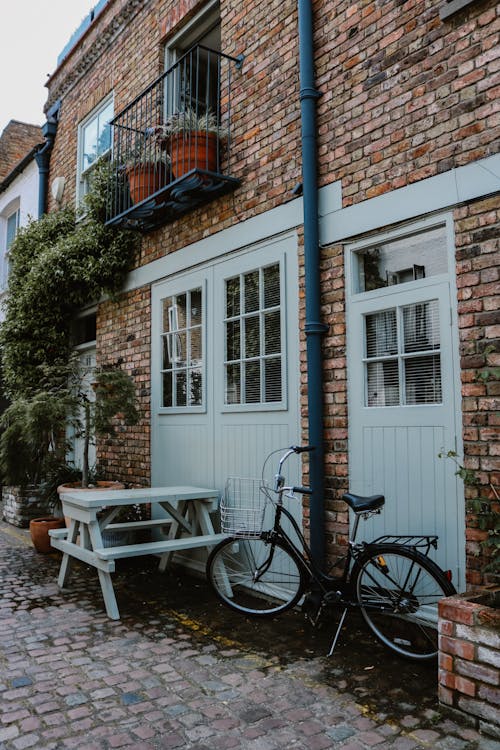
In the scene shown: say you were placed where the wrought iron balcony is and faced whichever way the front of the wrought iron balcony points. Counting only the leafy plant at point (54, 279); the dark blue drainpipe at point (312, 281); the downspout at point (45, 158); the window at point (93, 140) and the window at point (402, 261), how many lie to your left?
2

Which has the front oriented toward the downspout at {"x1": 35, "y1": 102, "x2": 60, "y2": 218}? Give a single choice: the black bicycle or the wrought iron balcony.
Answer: the black bicycle

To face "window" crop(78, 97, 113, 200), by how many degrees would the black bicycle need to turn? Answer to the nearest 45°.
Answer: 0° — it already faces it

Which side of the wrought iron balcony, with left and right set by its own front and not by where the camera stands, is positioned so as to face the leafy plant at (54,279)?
right

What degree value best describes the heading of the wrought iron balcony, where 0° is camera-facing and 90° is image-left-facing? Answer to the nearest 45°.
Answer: approximately 45°

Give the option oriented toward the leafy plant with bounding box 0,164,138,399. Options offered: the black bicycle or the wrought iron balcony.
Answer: the black bicycle

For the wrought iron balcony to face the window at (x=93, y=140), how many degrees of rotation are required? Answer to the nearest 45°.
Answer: approximately 90° to its right

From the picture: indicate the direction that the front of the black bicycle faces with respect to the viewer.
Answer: facing away from the viewer and to the left of the viewer

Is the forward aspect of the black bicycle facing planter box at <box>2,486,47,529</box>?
yes

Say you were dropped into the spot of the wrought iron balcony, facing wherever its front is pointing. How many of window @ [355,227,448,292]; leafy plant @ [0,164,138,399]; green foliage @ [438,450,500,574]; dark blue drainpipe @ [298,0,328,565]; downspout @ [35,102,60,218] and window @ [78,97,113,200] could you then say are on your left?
3

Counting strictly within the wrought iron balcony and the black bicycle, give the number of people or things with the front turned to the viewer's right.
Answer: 0

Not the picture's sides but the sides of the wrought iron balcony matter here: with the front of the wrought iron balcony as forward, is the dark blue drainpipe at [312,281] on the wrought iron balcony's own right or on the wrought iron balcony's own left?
on the wrought iron balcony's own left

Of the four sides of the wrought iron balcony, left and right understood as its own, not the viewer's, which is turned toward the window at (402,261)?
left

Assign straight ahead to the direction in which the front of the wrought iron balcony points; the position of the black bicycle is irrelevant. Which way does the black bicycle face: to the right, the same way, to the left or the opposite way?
to the right

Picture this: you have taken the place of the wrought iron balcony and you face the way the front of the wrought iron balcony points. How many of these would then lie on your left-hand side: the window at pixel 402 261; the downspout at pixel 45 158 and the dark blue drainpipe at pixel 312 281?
2
